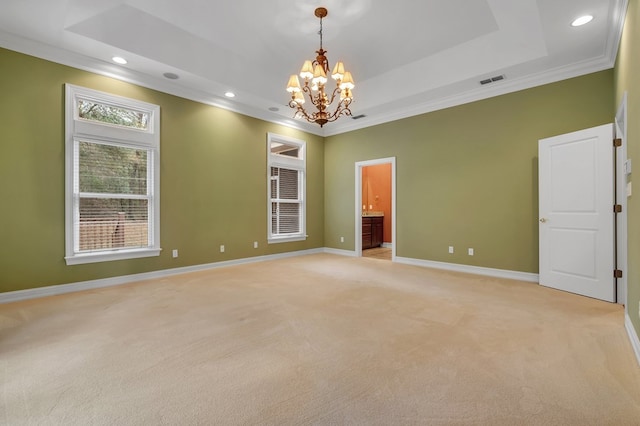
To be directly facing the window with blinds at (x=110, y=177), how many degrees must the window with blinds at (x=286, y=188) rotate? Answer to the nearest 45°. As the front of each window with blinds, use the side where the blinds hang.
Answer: approximately 90° to its right

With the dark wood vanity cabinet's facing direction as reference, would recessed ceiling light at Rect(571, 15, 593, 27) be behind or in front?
in front

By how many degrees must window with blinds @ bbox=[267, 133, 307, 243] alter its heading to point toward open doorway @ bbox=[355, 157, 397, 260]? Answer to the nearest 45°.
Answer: approximately 90° to its left

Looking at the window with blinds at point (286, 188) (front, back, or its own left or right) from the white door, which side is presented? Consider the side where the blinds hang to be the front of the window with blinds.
front

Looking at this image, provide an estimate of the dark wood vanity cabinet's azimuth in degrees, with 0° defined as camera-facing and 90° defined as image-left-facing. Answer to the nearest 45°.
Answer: approximately 315°

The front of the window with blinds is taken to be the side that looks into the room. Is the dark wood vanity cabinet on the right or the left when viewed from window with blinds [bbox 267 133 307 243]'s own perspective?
on its left

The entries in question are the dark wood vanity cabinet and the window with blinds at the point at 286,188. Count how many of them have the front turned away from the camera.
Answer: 0

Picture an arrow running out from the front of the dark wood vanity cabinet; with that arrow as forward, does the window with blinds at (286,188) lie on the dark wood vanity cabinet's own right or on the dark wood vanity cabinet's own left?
on the dark wood vanity cabinet's own right

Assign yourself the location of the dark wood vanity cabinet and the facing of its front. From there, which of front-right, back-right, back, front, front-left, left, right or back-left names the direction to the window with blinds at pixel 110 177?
right

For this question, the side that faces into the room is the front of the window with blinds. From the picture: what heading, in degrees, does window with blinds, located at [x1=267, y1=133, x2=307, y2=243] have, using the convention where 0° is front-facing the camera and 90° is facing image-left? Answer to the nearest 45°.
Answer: approximately 315°
